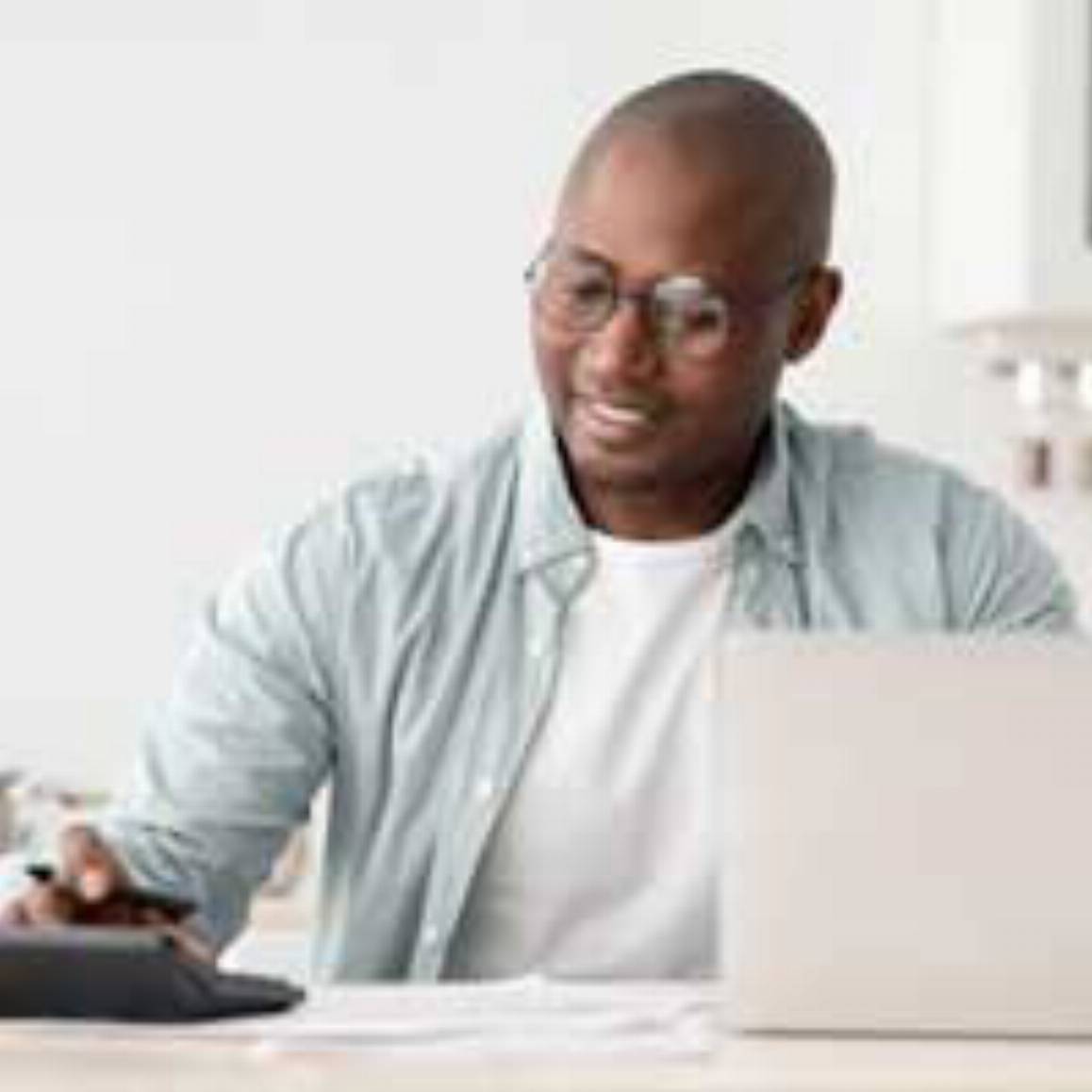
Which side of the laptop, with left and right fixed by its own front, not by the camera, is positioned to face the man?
front

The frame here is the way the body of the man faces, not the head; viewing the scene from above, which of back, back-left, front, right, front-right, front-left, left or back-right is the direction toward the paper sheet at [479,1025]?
front

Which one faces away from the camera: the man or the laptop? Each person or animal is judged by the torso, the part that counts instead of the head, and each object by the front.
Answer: the laptop

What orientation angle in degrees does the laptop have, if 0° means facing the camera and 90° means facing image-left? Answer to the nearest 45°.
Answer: approximately 180°

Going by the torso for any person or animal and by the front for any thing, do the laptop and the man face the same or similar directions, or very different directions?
very different directions

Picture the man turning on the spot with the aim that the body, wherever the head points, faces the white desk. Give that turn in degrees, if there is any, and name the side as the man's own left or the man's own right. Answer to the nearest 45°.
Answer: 0° — they already face it

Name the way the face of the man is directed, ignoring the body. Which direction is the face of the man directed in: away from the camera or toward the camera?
toward the camera

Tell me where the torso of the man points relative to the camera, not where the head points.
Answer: toward the camera

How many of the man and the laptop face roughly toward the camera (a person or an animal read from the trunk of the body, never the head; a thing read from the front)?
1
